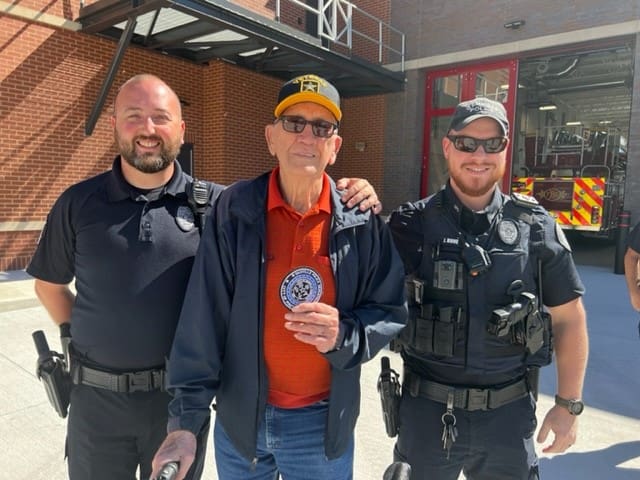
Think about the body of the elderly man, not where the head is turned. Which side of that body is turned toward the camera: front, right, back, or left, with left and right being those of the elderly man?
front

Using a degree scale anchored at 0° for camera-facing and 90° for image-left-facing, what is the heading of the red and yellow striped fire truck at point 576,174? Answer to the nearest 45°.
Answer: approximately 180°

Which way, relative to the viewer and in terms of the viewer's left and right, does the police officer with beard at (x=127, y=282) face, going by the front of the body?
facing the viewer

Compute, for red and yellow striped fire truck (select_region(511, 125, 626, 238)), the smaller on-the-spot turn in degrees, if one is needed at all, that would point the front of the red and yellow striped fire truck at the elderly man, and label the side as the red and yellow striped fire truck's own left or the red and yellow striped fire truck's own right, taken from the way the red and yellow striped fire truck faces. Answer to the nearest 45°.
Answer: approximately 180°

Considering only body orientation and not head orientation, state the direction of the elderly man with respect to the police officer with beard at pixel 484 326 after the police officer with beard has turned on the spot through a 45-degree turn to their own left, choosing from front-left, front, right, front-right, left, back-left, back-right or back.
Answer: right

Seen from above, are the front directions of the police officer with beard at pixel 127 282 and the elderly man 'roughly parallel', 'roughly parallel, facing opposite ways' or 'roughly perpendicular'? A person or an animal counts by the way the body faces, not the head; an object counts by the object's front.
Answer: roughly parallel

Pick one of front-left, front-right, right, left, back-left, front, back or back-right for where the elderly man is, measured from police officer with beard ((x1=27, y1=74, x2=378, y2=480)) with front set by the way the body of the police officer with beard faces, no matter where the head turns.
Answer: front-left

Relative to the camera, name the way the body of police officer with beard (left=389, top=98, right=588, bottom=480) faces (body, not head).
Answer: toward the camera

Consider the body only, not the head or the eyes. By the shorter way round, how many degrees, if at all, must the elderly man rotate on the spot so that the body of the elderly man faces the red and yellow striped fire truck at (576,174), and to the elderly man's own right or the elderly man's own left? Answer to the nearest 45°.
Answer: approximately 135° to the elderly man's own left
